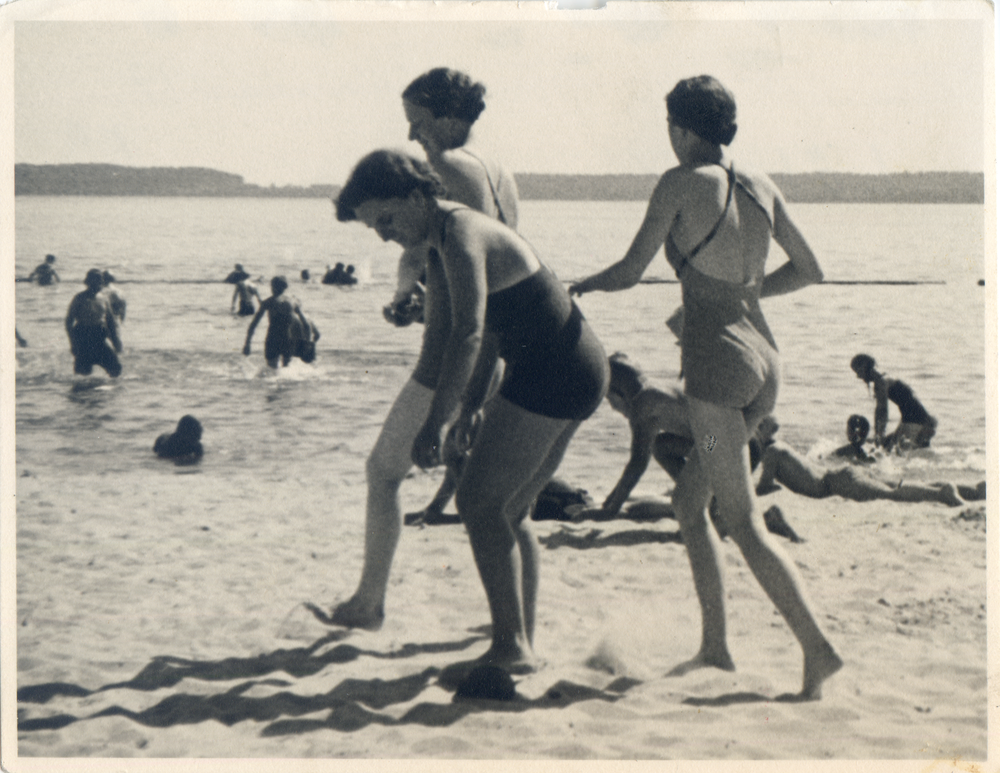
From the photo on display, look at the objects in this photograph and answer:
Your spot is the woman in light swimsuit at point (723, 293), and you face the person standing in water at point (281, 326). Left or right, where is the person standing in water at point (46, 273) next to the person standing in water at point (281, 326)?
left

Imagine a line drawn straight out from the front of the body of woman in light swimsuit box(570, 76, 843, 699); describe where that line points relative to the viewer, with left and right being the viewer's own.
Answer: facing away from the viewer and to the left of the viewer

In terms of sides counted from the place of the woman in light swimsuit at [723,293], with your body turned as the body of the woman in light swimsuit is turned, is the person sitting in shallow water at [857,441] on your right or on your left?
on your right

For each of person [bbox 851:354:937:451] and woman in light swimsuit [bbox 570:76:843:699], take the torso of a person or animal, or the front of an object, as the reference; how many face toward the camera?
0

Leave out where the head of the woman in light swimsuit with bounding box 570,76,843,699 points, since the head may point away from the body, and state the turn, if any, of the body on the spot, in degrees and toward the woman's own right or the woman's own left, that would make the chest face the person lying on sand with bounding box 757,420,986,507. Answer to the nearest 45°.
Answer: approximately 45° to the woman's own right

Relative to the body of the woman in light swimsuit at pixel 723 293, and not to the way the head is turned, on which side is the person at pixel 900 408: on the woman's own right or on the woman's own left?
on the woman's own right

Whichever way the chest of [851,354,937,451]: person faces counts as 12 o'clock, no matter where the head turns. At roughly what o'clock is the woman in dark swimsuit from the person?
The woman in dark swimsuit is roughly at 10 o'clock from the person.

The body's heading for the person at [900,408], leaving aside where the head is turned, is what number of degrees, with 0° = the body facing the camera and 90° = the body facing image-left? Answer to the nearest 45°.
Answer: approximately 90°

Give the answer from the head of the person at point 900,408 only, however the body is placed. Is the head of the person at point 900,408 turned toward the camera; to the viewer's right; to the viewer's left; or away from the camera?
to the viewer's left
